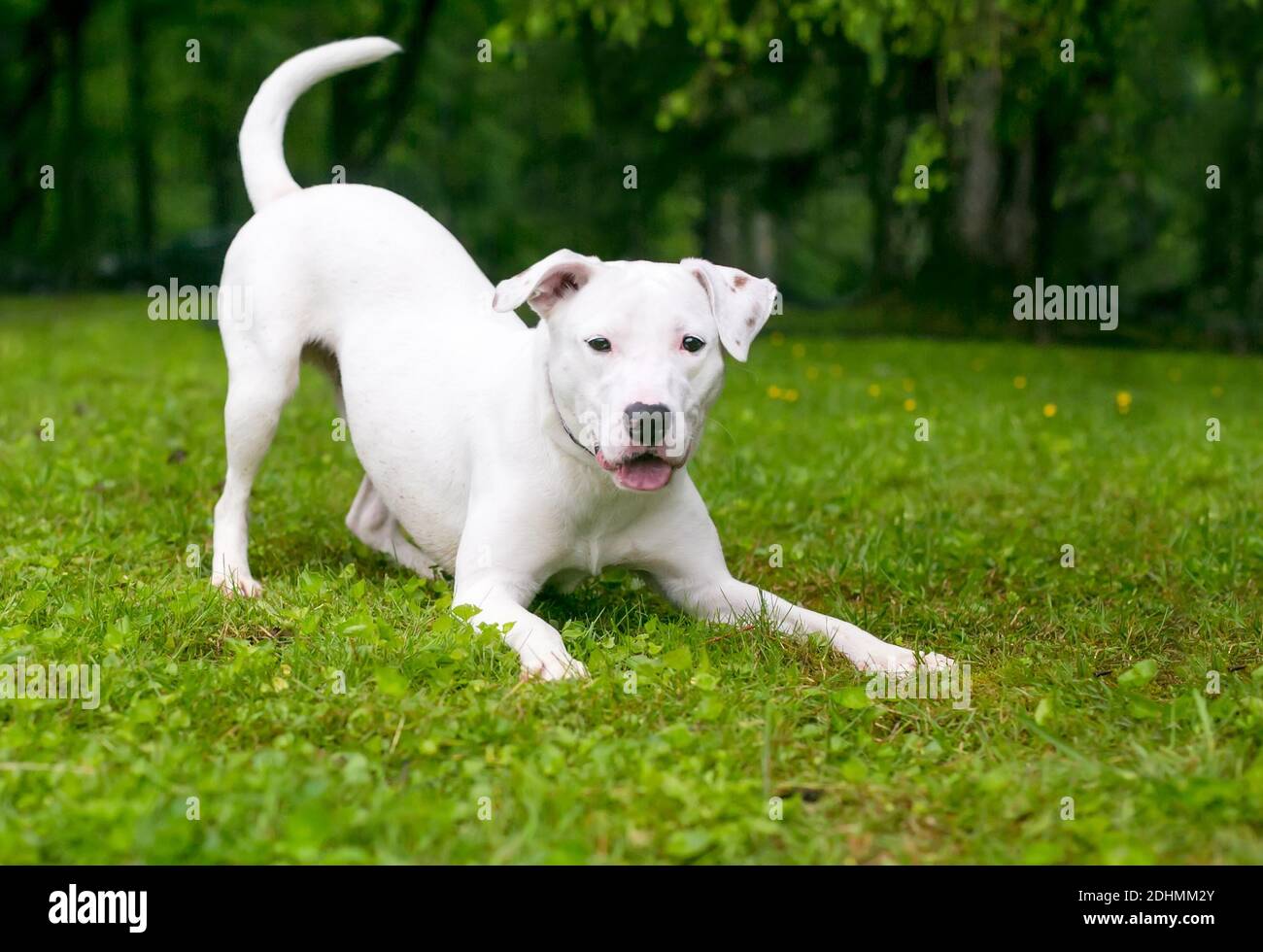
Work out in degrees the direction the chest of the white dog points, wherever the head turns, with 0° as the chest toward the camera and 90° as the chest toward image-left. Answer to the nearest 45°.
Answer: approximately 315°
